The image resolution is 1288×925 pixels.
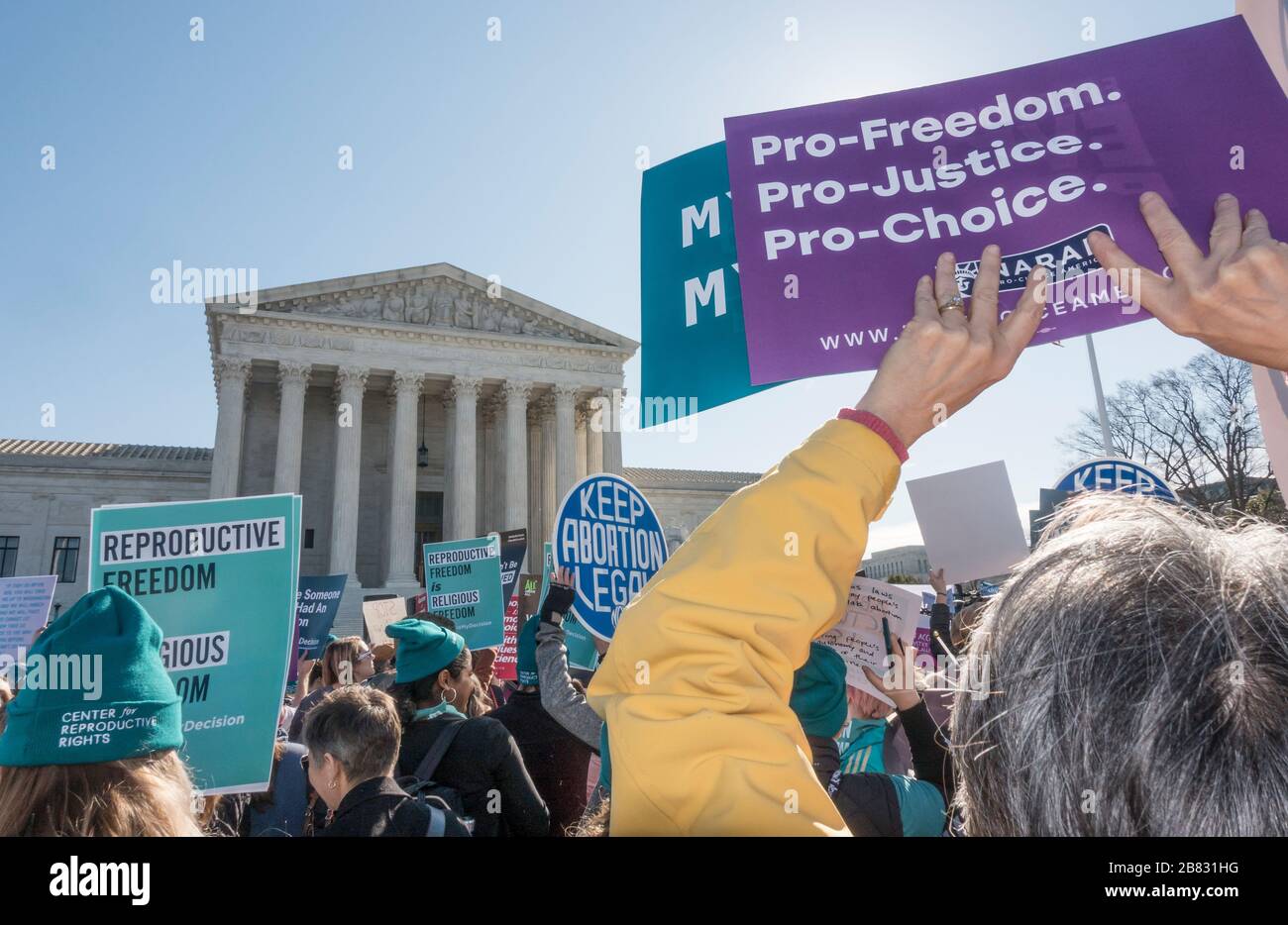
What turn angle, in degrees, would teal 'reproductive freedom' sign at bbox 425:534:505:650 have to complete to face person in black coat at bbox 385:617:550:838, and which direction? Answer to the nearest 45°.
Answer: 0° — it already faces them

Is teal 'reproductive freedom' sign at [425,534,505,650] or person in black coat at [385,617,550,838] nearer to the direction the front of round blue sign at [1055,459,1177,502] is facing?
the person in black coat

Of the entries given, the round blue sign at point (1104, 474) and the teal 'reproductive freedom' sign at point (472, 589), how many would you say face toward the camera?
2

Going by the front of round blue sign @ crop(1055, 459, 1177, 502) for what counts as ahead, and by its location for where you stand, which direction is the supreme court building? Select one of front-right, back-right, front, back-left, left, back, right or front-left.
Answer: back-right

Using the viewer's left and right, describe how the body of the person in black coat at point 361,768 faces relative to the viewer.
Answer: facing away from the viewer and to the left of the viewer

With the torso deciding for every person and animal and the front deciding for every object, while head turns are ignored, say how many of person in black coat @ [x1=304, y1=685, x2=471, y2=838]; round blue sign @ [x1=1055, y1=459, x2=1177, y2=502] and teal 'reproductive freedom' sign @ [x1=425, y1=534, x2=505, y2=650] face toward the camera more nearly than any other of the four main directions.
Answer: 2
